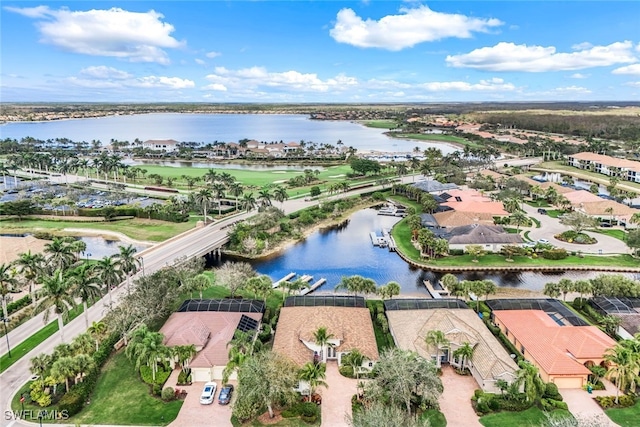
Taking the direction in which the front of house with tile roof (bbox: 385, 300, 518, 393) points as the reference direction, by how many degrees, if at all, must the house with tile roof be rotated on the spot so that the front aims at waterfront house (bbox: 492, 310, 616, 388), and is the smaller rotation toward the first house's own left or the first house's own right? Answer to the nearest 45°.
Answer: approximately 90° to the first house's own left

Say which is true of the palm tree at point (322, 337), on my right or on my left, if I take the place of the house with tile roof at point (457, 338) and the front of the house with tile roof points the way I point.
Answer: on my right

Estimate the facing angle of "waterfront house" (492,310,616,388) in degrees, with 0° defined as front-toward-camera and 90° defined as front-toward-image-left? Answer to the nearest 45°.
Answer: approximately 0°

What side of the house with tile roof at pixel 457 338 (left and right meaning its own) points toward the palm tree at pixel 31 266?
right

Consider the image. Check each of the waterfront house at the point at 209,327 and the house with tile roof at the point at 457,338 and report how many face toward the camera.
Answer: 2

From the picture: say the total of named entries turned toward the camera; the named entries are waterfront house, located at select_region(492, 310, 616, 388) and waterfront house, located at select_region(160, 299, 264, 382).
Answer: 2

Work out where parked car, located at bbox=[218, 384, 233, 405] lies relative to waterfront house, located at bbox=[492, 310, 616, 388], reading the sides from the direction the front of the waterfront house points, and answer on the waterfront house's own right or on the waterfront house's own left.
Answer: on the waterfront house's own right

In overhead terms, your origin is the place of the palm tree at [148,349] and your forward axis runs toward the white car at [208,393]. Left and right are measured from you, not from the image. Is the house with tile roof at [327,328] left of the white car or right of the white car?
left

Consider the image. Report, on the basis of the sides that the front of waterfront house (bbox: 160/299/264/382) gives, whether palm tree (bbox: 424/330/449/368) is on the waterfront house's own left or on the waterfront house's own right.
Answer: on the waterfront house's own left

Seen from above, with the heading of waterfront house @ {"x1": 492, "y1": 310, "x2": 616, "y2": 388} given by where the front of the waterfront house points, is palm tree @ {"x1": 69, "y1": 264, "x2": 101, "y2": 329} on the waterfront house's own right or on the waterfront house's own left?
on the waterfront house's own right

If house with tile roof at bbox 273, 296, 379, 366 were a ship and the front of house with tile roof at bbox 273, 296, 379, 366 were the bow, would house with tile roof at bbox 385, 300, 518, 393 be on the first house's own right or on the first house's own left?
on the first house's own left

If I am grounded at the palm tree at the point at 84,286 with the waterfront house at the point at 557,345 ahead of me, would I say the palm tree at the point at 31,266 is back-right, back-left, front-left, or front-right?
back-left
